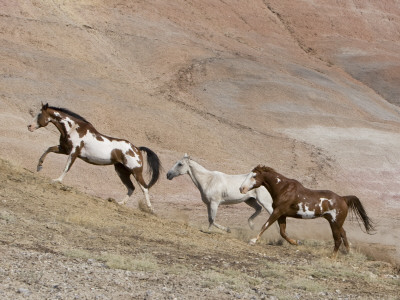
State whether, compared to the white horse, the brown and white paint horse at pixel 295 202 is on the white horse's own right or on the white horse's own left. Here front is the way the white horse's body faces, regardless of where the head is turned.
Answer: on the white horse's own left

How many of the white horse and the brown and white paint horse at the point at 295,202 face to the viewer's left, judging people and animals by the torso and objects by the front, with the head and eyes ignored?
2

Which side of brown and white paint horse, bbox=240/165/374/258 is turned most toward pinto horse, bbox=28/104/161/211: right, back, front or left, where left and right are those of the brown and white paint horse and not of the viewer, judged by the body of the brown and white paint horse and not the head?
front

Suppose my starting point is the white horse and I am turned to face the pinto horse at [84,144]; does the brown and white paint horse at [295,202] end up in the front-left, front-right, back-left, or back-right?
back-left

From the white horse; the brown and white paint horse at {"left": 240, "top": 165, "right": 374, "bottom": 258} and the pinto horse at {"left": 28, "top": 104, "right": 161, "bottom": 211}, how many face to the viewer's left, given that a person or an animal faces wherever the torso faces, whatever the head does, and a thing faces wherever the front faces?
3

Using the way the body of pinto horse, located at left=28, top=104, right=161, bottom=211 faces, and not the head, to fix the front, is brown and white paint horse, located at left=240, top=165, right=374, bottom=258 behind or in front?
behind

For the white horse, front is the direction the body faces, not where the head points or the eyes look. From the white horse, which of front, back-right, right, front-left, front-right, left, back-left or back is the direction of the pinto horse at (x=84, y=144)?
front

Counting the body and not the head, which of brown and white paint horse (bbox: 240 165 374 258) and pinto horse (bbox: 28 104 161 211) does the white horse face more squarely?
the pinto horse

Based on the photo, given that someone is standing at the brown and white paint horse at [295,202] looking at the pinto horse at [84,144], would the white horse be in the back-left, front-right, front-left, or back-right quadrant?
front-right

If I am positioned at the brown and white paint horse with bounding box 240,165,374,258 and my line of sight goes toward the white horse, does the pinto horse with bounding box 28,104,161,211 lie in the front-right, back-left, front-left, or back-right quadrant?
front-left

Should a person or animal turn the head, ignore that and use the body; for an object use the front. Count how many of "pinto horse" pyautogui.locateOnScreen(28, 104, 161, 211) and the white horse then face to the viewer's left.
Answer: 2

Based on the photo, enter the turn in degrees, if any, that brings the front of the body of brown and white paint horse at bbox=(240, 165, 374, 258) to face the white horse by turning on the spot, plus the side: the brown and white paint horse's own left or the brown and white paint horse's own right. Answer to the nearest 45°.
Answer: approximately 45° to the brown and white paint horse's own right

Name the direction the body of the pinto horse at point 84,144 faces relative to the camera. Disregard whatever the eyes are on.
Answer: to the viewer's left

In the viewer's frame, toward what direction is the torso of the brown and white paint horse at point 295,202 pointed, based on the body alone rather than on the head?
to the viewer's left

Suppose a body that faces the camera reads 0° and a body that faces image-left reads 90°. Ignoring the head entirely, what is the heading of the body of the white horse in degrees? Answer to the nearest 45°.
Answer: approximately 90°
